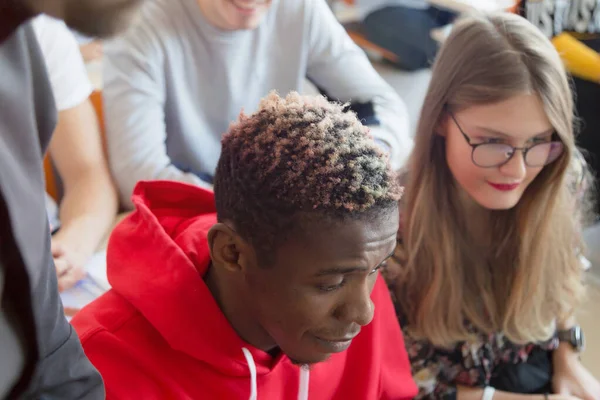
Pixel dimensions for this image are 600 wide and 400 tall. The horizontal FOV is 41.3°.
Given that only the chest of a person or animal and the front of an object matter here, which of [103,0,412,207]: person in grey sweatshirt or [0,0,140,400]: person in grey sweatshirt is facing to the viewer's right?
[0,0,140,400]: person in grey sweatshirt

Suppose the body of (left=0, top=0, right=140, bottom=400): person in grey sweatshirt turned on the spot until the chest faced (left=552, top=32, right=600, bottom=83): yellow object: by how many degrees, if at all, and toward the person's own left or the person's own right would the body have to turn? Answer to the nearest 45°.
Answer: approximately 45° to the person's own left

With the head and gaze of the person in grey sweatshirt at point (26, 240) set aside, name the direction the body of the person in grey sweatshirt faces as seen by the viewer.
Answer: to the viewer's right

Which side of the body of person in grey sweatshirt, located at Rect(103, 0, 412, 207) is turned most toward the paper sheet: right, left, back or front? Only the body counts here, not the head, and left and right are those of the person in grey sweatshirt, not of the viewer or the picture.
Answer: front

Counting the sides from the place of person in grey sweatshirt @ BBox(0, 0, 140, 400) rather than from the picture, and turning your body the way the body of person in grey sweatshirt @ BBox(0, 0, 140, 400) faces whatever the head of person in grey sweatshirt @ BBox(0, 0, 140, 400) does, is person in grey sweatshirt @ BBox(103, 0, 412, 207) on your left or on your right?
on your left

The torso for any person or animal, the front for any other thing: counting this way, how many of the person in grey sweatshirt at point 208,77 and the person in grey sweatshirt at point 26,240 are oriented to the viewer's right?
1

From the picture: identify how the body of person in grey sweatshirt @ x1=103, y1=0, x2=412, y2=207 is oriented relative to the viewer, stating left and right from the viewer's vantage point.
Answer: facing the viewer

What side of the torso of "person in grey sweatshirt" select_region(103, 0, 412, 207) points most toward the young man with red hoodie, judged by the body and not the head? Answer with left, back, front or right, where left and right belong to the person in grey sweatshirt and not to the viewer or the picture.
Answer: front

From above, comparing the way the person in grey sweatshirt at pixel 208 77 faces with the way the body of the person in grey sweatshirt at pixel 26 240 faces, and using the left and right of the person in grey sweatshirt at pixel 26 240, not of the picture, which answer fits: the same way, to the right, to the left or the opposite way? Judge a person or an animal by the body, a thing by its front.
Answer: to the right
